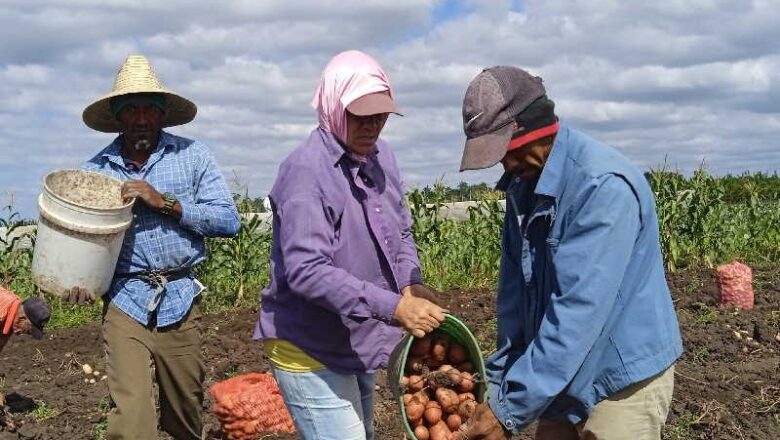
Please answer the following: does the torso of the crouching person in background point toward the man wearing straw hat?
yes

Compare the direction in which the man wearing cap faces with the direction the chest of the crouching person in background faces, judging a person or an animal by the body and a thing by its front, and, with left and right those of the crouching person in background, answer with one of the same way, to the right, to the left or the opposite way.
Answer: the opposite way

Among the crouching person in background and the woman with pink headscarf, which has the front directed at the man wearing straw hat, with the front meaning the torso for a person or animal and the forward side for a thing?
the crouching person in background

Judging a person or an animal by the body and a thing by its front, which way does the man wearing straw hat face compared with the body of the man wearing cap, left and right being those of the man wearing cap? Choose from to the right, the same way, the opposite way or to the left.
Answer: to the left

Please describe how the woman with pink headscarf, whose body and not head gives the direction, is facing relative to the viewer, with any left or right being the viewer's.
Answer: facing the viewer and to the right of the viewer

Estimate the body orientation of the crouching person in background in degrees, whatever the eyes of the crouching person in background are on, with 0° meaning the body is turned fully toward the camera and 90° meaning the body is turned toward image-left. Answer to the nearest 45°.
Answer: approximately 270°

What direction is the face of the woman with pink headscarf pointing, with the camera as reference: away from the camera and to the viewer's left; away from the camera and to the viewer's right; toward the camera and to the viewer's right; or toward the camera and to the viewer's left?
toward the camera and to the viewer's right

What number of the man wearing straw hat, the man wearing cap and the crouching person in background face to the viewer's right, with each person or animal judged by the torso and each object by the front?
1

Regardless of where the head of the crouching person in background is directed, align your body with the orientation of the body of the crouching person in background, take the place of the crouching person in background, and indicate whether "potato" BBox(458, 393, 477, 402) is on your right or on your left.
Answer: on your right

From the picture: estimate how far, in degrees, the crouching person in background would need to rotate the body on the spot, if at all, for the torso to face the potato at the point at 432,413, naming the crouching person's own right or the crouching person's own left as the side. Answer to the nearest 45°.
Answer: approximately 45° to the crouching person's own right
